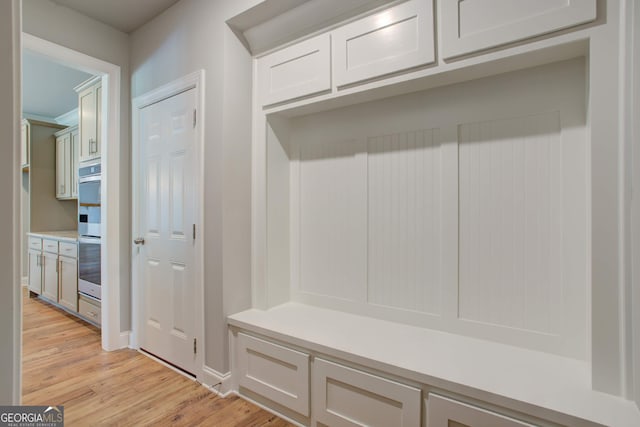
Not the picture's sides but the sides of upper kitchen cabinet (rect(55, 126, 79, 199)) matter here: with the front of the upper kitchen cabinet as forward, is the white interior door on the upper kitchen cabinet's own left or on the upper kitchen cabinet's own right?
on the upper kitchen cabinet's own left

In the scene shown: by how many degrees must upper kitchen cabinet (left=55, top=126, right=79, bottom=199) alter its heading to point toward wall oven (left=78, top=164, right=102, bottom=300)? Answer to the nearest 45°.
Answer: approximately 45° to its left

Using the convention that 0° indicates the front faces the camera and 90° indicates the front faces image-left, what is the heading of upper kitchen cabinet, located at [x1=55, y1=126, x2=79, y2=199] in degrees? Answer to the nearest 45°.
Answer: approximately 45°

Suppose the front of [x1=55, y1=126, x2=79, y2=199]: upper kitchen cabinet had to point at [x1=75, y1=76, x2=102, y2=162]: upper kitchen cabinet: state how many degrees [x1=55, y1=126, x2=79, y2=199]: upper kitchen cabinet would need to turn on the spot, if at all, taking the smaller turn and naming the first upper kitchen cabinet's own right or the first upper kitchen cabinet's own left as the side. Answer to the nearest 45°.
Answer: approximately 45° to the first upper kitchen cabinet's own left
